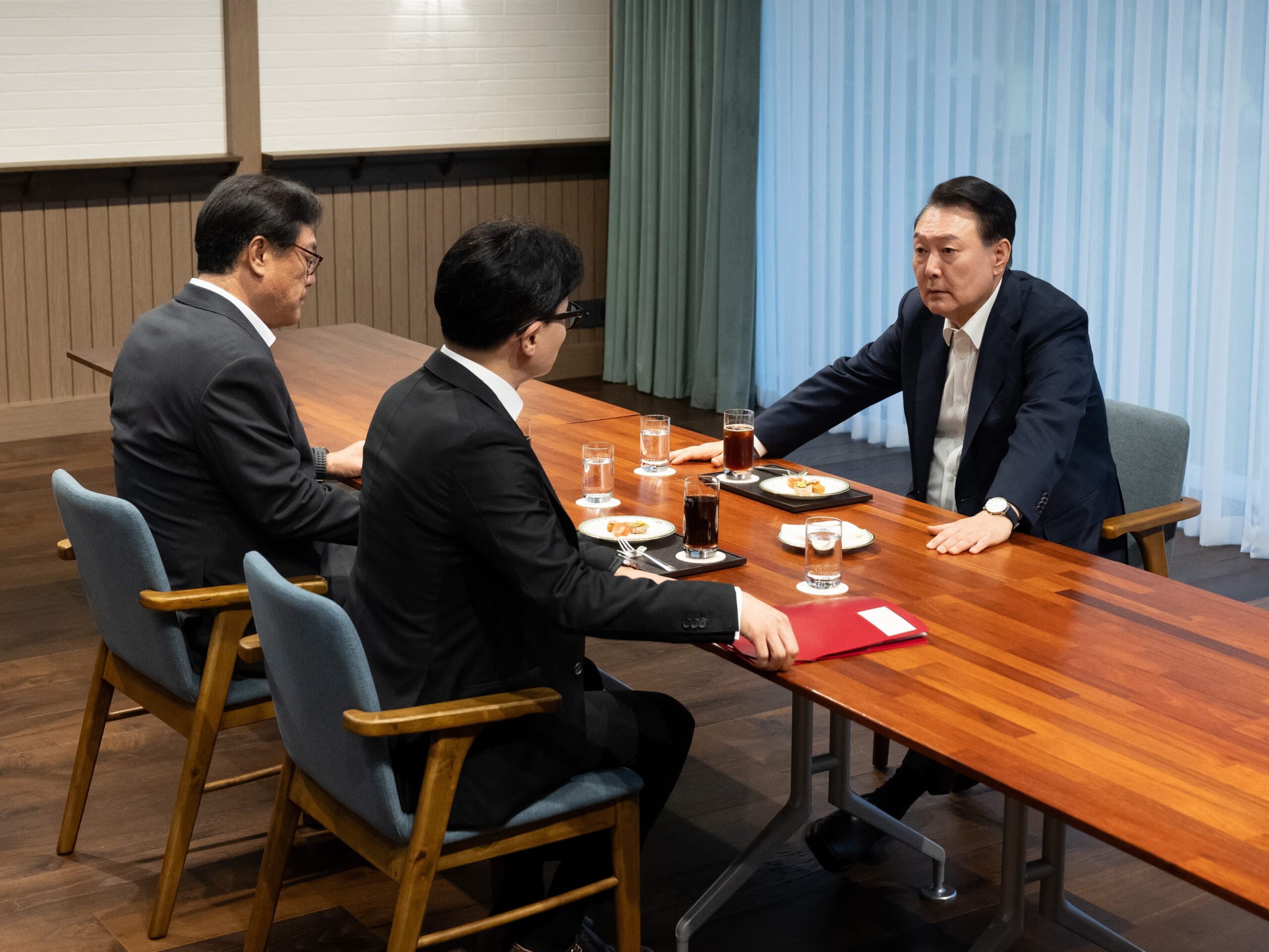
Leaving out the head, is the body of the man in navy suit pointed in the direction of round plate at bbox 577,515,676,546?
yes

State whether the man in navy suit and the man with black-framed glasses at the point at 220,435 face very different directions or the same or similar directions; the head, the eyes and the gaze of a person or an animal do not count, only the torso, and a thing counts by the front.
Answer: very different directions

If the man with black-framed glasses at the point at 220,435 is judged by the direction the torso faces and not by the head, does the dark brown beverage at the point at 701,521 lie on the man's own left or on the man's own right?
on the man's own right

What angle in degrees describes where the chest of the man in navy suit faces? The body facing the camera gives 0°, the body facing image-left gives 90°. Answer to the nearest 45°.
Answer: approximately 45°

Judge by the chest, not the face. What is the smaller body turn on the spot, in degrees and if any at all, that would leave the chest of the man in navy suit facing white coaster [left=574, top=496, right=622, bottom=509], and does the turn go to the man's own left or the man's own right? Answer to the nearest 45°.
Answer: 0° — they already face it

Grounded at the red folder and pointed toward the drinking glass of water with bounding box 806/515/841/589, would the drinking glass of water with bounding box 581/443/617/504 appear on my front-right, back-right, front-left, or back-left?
front-left

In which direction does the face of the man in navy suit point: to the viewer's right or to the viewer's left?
to the viewer's left

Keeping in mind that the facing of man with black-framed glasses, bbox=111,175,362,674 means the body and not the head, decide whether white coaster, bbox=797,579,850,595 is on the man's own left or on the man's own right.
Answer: on the man's own right

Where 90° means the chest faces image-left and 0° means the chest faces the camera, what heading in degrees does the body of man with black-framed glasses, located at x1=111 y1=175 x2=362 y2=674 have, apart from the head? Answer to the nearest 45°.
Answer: approximately 225°

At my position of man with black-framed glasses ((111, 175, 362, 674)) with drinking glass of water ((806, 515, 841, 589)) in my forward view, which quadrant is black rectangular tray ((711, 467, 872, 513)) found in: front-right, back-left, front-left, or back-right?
front-left

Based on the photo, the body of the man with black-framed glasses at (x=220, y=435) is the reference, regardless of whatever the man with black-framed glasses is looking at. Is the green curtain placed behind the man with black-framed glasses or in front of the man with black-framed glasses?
in front

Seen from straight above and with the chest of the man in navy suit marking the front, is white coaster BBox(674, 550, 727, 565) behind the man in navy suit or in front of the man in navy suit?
in front
